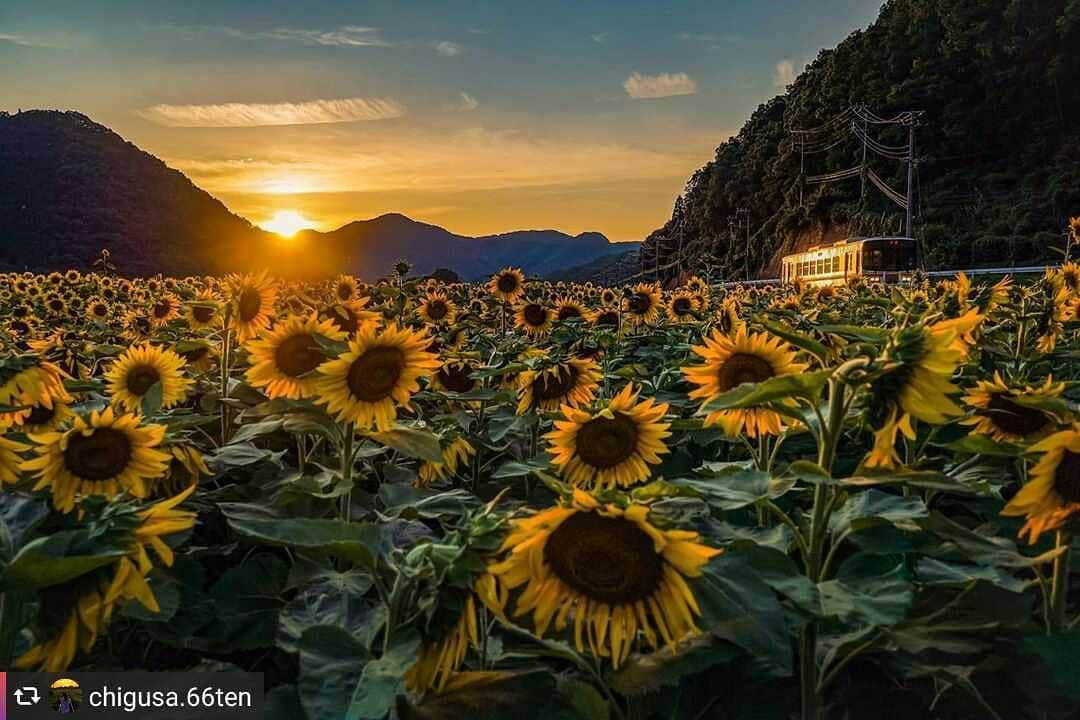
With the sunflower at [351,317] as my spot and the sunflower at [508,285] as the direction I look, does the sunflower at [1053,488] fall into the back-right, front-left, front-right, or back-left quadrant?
back-right

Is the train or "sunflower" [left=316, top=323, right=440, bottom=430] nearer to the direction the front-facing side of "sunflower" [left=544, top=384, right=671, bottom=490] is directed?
the sunflower

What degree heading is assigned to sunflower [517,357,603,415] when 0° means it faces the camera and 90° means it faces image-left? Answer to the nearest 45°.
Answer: approximately 0°

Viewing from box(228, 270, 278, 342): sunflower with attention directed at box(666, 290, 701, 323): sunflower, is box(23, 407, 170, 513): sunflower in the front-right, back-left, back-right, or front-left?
back-right

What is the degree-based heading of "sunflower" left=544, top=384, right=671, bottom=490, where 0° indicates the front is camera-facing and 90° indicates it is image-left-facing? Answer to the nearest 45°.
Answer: approximately 0°
